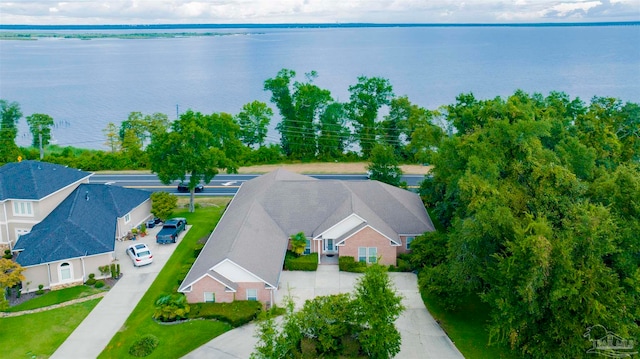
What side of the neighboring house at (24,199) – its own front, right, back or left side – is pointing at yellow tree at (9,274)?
front

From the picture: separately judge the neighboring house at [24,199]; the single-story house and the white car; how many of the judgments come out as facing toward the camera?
2

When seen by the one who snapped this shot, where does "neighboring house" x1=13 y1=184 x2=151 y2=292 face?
facing the viewer

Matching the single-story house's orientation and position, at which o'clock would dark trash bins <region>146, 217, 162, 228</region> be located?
The dark trash bins is roughly at 4 o'clock from the single-story house.

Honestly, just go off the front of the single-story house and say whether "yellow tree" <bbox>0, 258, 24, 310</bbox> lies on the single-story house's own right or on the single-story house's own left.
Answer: on the single-story house's own right

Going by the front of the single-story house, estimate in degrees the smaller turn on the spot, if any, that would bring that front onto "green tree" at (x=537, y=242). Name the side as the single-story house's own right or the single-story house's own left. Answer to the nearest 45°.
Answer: approximately 45° to the single-story house's own left

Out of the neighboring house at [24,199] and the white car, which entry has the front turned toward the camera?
the neighboring house

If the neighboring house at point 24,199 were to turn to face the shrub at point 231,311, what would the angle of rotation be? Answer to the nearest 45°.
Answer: approximately 45° to its left

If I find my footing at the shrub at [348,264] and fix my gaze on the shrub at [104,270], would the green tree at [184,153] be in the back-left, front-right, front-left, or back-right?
front-right

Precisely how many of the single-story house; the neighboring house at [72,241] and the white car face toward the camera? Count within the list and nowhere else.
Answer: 2

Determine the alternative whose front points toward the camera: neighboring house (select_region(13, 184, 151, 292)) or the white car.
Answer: the neighboring house

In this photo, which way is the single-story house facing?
toward the camera

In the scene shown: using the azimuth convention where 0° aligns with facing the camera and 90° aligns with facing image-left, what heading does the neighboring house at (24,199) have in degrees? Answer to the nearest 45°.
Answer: approximately 0°
